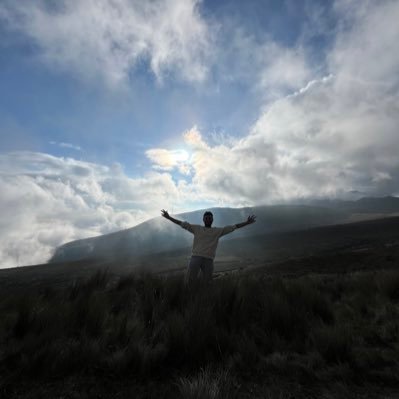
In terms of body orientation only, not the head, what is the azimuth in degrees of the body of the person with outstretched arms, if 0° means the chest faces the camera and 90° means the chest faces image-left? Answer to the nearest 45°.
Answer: approximately 0°

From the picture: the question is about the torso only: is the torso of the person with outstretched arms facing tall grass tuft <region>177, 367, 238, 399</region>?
yes
